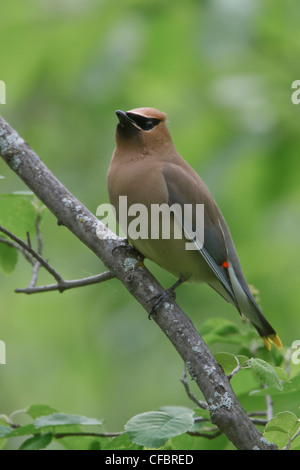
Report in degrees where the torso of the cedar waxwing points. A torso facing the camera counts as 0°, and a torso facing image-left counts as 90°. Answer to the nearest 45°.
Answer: approximately 45°

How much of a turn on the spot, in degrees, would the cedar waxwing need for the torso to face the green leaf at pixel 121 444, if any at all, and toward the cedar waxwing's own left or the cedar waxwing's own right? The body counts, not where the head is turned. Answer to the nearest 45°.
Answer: approximately 45° to the cedar waxwing's own left
